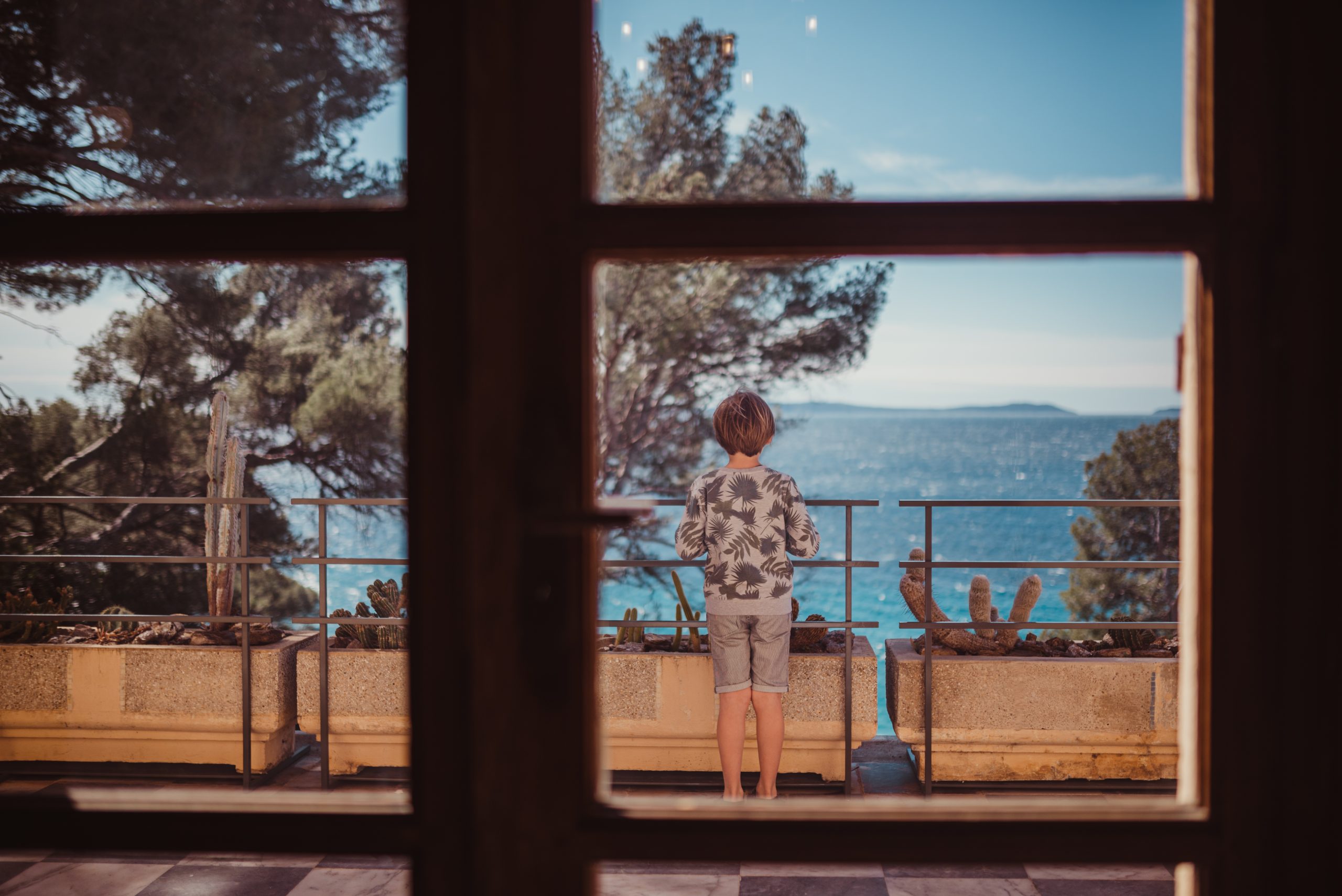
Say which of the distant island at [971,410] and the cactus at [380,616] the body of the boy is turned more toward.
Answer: the distant island

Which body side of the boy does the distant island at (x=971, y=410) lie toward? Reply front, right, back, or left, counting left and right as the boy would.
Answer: front

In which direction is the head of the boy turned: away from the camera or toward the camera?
away from the camera

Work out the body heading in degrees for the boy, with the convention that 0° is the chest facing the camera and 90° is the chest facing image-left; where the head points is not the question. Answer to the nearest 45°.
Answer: approximately 180°

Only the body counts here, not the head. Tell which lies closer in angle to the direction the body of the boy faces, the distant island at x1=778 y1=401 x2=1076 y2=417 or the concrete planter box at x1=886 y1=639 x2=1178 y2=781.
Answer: the distant island

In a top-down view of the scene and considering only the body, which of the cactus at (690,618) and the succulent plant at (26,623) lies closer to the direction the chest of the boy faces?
the cactus

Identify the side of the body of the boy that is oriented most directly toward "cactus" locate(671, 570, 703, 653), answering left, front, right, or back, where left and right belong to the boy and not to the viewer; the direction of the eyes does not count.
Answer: front

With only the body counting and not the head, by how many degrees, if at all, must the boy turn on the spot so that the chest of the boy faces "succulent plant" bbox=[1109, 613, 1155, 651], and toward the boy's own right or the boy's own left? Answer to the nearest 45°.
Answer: approximately 45° to the boy's own right

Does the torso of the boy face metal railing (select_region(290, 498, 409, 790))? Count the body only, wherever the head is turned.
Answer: no

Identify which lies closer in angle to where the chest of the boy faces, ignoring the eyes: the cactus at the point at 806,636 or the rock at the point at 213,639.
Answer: the cactus

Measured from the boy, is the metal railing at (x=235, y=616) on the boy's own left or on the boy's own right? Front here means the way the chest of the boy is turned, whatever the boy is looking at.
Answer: on the boy's own left
